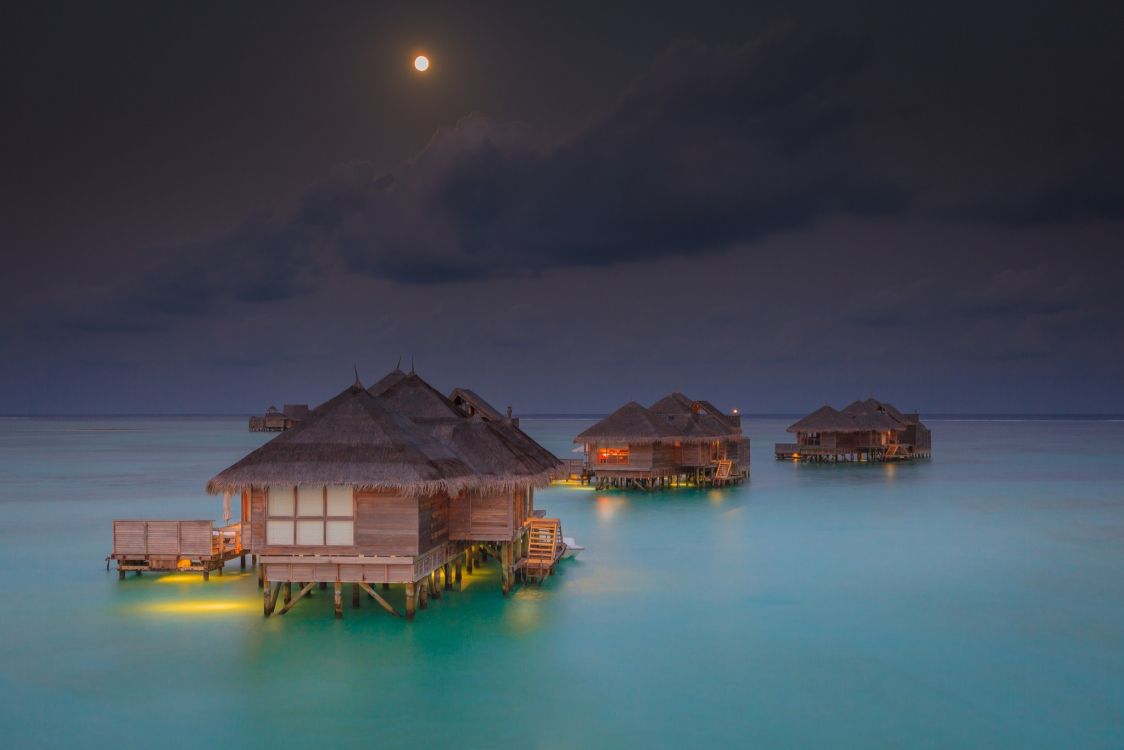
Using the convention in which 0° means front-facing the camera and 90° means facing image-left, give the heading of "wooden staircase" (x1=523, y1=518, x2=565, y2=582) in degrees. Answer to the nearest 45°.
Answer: approximately 0°

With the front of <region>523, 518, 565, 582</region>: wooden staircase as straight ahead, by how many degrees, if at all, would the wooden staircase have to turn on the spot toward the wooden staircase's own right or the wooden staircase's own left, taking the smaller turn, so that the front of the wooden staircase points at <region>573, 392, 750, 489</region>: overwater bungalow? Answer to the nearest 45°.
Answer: approximately 180°
